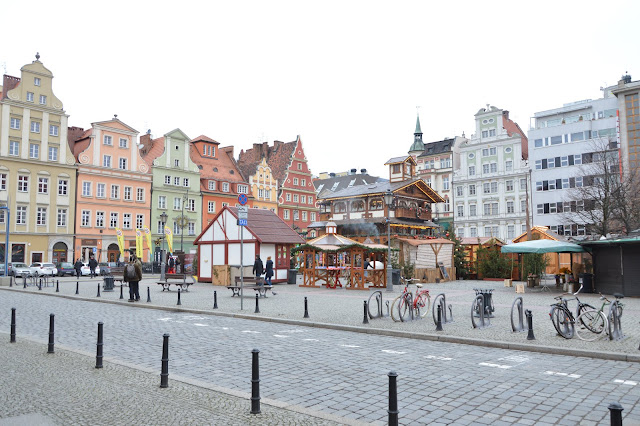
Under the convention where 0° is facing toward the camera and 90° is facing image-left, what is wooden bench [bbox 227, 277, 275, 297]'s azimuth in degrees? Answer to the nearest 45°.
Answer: approximately 0°

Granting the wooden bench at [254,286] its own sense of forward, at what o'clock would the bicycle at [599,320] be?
The bicycle is roughly at 11 o'clock from the wooden bench.

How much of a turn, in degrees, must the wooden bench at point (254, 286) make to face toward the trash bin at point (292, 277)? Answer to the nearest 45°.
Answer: approximately 180°

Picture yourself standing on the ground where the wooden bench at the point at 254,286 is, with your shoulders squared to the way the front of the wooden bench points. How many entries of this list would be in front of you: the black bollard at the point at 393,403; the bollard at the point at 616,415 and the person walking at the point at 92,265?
2

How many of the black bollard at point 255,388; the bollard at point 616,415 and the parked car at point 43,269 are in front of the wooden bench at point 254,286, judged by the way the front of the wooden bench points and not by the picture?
2

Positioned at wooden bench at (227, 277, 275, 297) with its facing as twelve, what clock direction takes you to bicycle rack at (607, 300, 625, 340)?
The bicycle rack is roughly at 11 o'clock from the wooden bench.

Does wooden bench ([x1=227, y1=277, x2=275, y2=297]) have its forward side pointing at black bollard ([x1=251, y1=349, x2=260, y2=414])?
yes

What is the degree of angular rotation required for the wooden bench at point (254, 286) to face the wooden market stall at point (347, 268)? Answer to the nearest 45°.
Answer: approximately 135° to its left

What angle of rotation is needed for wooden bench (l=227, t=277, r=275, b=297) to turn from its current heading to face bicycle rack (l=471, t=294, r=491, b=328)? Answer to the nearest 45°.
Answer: approximately 45° to its left

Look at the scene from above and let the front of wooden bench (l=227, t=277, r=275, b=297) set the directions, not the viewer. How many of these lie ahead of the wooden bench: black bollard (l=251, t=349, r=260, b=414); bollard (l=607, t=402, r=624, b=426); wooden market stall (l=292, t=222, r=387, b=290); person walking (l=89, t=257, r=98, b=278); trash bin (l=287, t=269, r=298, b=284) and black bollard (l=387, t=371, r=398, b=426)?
3

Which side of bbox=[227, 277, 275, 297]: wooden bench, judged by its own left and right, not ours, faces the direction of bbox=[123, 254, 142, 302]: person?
right

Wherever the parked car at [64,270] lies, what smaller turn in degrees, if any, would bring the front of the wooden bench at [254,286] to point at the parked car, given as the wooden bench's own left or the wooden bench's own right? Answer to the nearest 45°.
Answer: approximately 135° to the wooden bench's own right

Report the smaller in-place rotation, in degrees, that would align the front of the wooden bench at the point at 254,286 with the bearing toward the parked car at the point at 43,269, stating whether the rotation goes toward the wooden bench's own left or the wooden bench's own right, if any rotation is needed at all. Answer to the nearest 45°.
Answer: approximately 135° to the wooden bench's own right

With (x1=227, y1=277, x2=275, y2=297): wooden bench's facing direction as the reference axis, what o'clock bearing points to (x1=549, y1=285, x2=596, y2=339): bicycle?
The bicycle is roughly at 11 o'clock from the wooden bench.

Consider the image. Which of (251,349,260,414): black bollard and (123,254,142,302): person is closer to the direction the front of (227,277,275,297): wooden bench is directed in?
the black bollard
